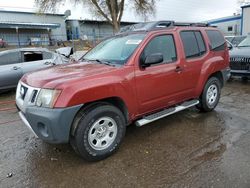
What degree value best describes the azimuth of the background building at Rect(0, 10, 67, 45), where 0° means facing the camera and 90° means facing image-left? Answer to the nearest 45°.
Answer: approximately 0°

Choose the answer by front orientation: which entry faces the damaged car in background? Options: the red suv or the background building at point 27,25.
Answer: the background building

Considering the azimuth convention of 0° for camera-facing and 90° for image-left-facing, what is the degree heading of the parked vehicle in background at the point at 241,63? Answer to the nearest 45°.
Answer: approximately 0°

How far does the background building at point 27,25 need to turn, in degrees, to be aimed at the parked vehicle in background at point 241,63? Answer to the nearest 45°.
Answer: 0° — it already faces it

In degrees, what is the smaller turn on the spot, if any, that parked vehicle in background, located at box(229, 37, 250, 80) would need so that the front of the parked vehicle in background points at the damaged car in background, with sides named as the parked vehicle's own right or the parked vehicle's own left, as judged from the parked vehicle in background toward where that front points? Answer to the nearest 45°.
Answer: approximately 45° to the parked vehicle's own right

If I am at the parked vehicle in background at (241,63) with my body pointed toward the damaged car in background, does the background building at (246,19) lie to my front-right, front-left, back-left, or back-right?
back-right

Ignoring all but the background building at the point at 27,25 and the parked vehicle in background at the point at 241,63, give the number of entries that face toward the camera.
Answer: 2

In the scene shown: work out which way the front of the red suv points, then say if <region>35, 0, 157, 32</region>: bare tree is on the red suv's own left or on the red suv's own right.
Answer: on the red suv's own right

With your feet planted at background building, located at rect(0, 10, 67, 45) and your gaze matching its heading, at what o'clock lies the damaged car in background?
The damaged car in background is roughly at 12 o'clock from the background building.
